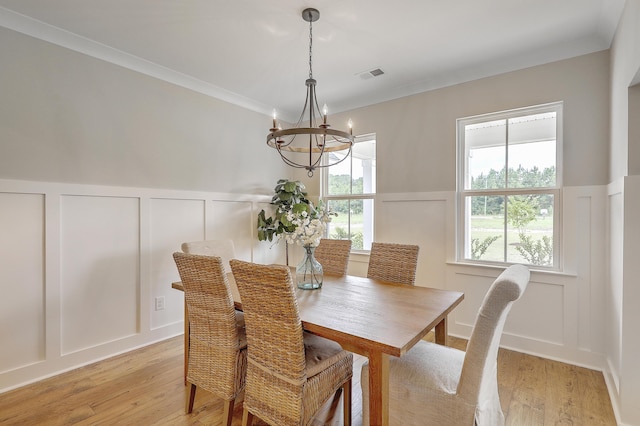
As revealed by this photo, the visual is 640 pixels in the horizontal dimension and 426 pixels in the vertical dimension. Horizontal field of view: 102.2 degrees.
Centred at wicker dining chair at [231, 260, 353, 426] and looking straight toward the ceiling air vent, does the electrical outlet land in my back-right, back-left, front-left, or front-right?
front-left

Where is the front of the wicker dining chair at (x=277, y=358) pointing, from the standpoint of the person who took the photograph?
facing away from the viewer and to the right of the viewer

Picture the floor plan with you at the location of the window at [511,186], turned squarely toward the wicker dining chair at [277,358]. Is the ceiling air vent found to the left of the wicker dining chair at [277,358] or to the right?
right

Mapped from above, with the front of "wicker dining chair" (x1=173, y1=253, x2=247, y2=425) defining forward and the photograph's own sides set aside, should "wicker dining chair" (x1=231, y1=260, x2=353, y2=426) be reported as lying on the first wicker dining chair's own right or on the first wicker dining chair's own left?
on the first wicker dining chair's own right

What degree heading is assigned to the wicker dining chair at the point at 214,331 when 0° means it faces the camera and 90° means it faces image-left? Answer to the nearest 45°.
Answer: approximately 225°

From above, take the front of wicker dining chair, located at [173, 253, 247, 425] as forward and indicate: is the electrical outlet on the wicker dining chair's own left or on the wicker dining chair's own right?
on the wicker dining chair's own left

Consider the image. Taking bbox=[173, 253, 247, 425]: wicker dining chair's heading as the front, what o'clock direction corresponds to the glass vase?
The glass vase is roughly at 1 o'clock from the wicker dining chair.

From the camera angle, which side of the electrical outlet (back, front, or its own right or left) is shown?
front

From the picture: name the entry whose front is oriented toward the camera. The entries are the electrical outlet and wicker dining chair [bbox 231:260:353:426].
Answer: the electrical outlet

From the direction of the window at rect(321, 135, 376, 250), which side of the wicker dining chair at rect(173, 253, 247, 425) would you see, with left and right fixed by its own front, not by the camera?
front

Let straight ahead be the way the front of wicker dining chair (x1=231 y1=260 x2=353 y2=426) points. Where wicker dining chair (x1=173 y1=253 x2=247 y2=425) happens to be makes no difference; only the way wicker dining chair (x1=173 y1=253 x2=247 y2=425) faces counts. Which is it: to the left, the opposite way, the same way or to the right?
the same way

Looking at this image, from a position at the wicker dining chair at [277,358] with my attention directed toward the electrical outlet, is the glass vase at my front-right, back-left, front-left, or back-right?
front-right

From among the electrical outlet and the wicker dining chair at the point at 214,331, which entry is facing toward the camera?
the electrical outlet
